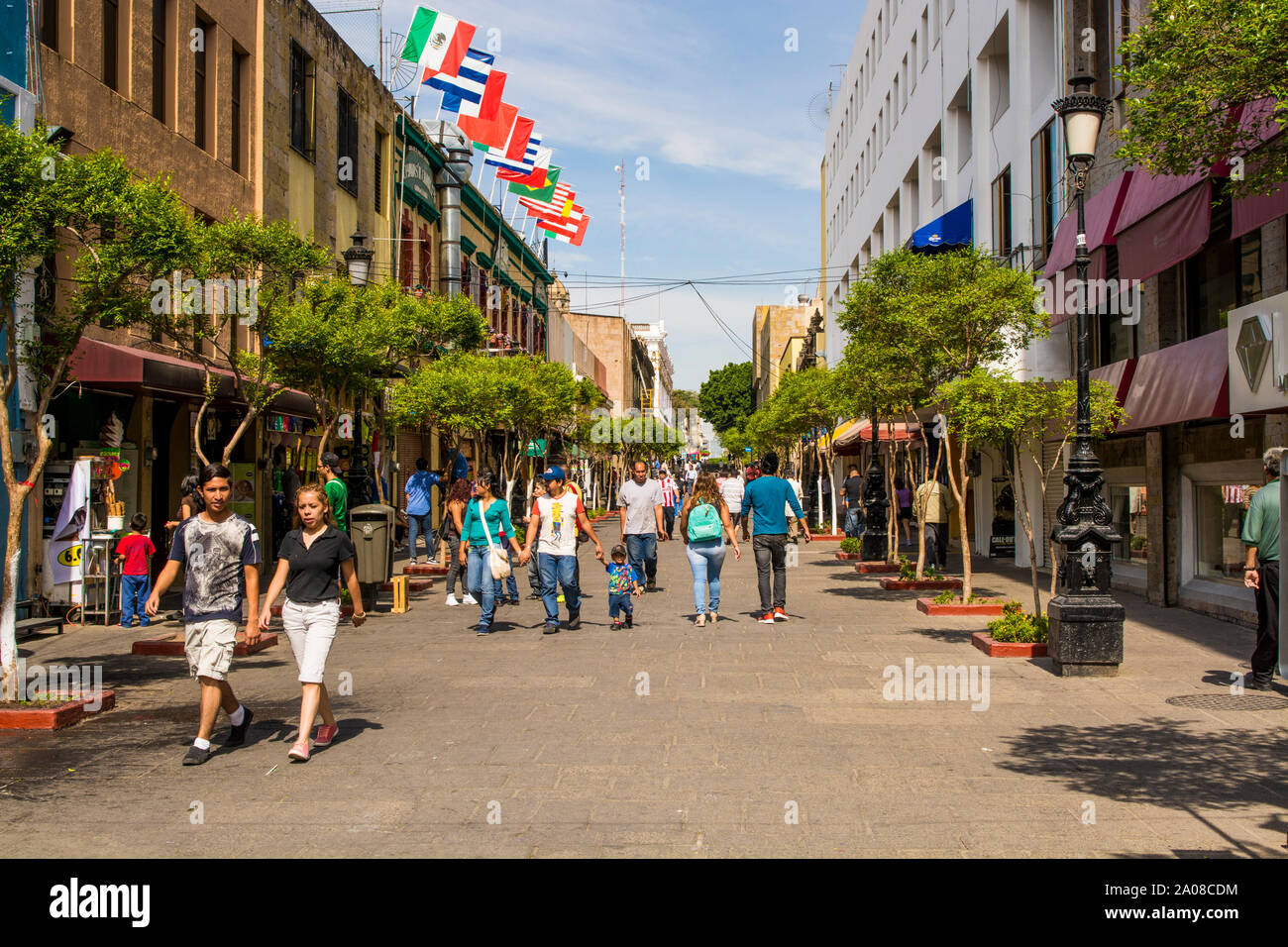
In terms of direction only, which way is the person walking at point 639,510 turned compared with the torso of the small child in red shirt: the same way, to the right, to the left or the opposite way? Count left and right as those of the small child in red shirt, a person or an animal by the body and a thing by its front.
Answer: the opposite way

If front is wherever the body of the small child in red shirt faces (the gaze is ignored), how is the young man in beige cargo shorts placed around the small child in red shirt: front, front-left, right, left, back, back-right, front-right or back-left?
back

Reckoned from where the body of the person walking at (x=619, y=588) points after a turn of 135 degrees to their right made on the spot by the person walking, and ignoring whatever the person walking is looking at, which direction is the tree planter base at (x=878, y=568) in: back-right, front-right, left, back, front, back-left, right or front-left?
right

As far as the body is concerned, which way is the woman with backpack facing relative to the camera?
away from the camera

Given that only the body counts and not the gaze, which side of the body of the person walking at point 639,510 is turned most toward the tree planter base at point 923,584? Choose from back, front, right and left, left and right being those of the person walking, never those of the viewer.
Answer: left

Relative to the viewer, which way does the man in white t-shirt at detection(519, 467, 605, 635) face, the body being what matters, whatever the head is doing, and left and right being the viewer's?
facing the viewer

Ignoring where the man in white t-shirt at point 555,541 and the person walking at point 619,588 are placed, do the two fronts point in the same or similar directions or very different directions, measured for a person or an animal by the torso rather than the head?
same or similar directions

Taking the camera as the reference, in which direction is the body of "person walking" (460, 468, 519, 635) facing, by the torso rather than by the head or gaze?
toward the camera

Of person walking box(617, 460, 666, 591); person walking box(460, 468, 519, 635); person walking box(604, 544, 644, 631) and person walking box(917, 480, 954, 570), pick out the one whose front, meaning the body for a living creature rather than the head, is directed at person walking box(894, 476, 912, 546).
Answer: person walking box(917, 480, 954, 570)

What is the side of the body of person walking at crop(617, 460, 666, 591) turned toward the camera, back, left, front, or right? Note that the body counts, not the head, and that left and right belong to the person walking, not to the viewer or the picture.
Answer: front

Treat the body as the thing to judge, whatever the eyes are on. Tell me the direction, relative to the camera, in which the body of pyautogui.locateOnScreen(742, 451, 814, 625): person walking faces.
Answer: away from the camera

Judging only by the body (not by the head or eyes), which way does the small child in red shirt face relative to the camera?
away from the camera

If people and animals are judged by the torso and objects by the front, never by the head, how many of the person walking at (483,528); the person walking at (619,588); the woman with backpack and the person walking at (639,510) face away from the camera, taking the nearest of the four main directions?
1

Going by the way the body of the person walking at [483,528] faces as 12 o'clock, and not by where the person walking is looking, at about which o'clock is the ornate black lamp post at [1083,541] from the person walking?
The ornate black lamp post is roughly at 10 o'clock from the person walking.

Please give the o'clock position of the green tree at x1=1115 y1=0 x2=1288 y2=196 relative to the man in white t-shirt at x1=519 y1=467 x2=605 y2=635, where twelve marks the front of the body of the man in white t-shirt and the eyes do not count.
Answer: The green tree is roughly at 11 o'clock from the man in white t-shirt.

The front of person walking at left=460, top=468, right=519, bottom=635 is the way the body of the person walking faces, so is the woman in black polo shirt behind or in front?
in front

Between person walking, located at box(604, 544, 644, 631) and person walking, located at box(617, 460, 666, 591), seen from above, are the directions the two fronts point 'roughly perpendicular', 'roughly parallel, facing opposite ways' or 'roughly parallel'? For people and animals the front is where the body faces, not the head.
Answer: roughly parallel

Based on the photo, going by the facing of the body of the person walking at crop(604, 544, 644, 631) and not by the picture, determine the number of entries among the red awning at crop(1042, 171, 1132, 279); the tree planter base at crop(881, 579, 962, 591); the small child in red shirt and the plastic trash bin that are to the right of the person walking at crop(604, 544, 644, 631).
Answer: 2
